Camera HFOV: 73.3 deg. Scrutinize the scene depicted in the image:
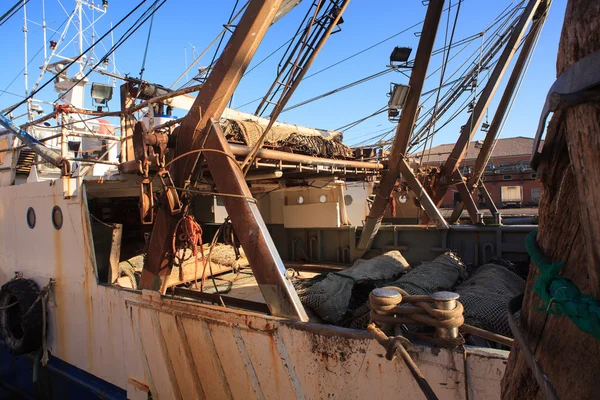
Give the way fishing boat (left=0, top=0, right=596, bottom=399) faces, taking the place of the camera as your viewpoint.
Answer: facing away from the viewer and to the left of the viewer

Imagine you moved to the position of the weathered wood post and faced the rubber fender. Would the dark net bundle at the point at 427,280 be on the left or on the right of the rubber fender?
right
